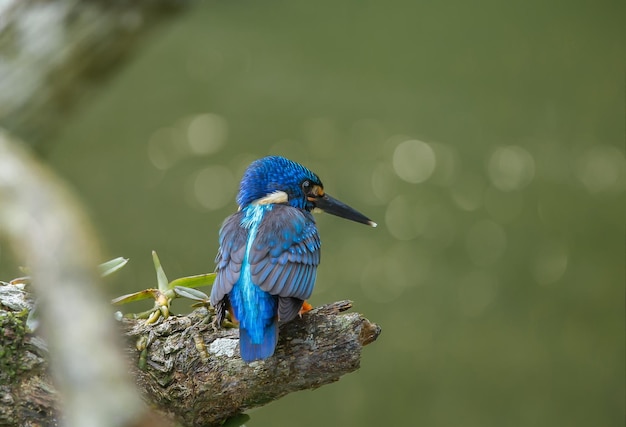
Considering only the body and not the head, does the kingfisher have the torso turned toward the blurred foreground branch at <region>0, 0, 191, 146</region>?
no

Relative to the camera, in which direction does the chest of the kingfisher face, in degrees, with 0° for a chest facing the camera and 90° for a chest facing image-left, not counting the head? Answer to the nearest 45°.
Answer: approximately 225°

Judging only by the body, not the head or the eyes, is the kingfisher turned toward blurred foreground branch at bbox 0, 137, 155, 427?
no
